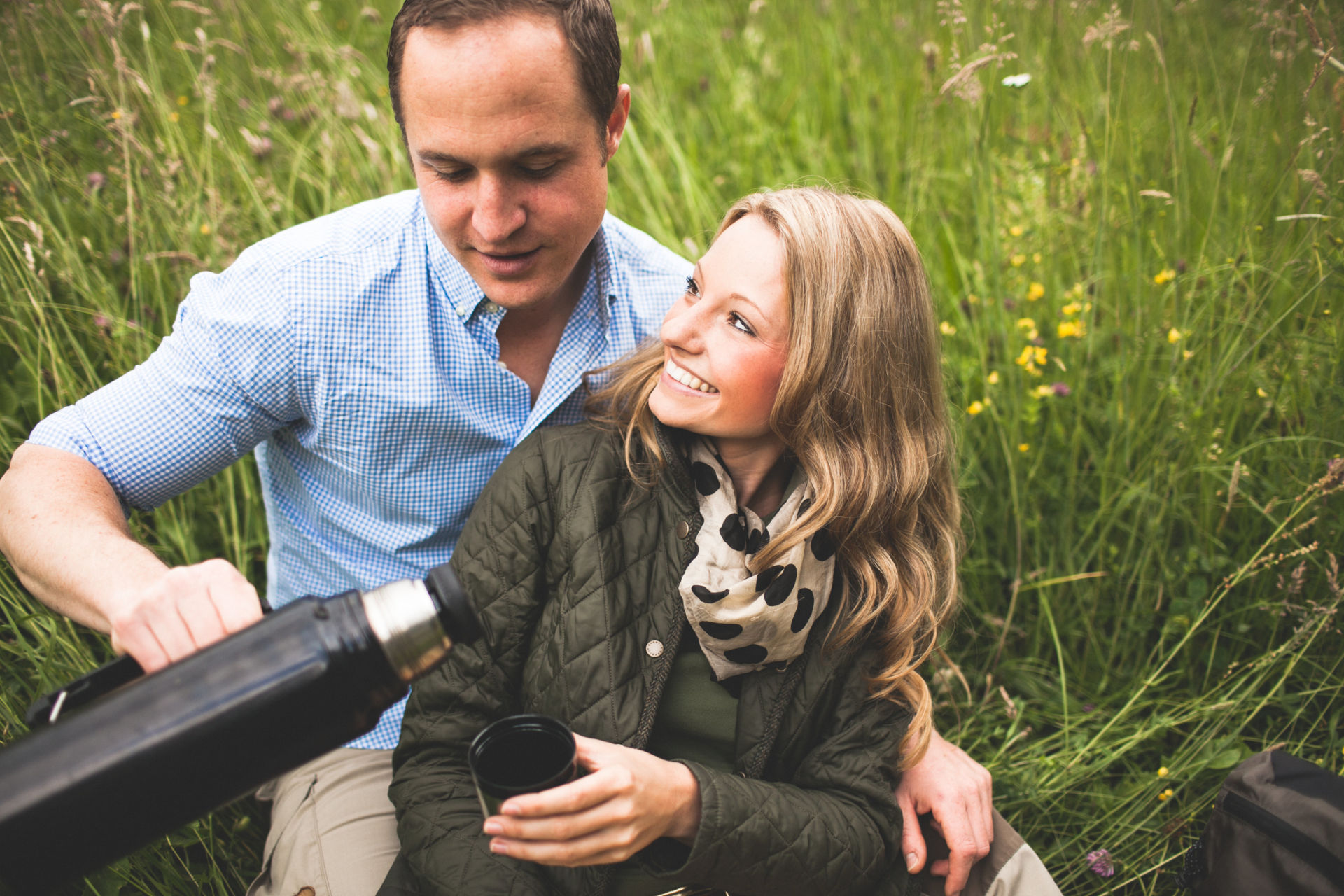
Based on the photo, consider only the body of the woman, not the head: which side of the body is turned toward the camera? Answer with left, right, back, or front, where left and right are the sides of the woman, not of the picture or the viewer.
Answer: front

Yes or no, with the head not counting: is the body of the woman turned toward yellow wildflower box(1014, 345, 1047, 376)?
no

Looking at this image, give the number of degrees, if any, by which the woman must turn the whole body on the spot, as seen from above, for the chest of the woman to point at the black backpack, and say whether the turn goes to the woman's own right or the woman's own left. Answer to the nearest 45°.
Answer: approximately 90° to the woman's own left

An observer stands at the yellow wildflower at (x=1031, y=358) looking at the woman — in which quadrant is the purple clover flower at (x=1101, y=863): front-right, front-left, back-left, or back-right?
front-left

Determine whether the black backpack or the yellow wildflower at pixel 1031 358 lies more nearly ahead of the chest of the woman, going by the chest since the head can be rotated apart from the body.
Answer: the black backpack

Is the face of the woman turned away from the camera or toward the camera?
toward the camera

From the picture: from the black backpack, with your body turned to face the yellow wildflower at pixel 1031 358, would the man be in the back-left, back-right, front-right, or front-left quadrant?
front-left

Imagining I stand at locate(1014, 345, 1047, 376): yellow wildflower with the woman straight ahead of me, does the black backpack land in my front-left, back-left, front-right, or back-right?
front-left
